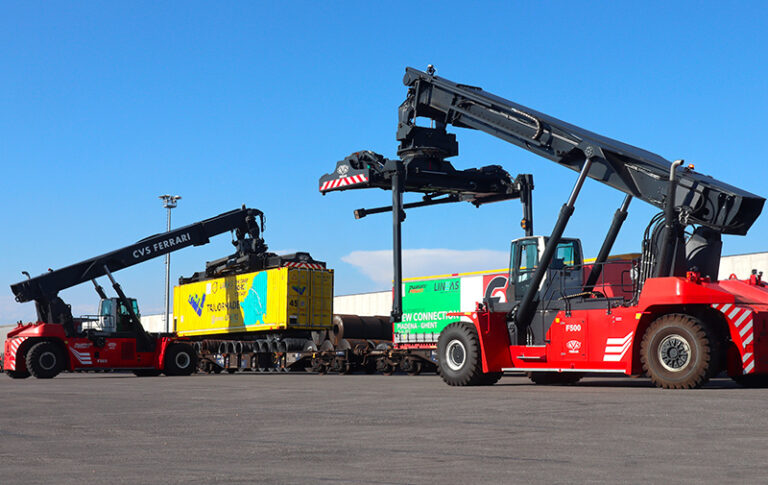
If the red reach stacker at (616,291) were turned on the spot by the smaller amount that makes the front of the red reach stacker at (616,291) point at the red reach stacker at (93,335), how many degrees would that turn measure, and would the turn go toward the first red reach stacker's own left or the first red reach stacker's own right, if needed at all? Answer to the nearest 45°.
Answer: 0° — it already faces it

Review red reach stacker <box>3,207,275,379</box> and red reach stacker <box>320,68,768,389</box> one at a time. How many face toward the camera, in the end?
0

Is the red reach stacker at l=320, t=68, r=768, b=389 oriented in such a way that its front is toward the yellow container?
yes

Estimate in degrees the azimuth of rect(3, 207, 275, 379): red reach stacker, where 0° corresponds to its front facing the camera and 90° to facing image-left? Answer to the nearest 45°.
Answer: approximately 225°

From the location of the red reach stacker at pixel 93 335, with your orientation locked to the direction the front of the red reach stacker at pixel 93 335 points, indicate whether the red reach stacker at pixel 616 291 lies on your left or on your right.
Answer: on your right

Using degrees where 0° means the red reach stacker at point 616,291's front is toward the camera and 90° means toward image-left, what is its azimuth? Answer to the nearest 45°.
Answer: approximately 135°
